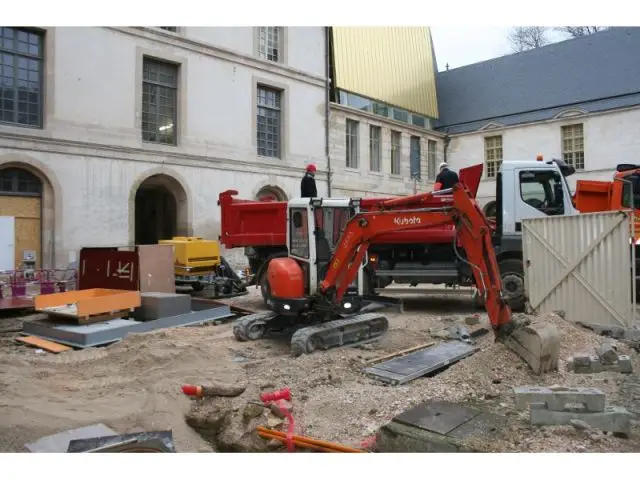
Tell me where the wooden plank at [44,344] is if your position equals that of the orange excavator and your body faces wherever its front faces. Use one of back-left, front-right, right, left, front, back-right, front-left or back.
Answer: back-right

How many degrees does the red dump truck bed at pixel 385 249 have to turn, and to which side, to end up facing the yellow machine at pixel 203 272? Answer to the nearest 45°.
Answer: approximately 135° to its left

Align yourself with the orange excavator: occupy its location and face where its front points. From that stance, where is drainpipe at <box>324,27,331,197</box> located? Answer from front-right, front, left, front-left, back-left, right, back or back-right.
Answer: back-left

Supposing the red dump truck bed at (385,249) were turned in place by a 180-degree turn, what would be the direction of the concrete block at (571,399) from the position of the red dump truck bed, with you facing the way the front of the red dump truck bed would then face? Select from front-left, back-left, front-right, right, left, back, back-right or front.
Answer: left

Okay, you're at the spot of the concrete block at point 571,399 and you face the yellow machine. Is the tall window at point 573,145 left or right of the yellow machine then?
right

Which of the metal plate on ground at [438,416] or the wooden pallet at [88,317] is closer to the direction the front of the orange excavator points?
the metal plate on ground

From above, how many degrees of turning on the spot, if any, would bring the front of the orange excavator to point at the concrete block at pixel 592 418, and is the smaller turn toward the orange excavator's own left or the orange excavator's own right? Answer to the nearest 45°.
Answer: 0° — it already faces it

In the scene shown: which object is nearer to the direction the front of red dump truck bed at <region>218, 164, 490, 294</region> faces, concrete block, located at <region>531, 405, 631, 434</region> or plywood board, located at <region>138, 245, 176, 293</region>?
the concrete block

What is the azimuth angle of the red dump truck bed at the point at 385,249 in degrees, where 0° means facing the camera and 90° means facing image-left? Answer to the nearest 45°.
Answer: approximately 270°

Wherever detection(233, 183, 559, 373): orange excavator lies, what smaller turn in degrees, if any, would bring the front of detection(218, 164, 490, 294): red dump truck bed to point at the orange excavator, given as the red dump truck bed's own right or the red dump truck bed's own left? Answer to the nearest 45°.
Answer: approximately 90° to the red dump truck bed's own right

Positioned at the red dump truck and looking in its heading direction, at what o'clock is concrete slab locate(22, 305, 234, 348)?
The concrete slab is roughly at 5 o'clock from the red dump truck.

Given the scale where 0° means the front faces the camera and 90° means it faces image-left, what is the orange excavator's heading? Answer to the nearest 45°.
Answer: approximately 315°

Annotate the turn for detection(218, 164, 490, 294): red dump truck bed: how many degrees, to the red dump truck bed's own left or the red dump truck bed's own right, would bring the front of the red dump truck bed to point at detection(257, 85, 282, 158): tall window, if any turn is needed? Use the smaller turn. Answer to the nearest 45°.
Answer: approximately 90° to the red dump truck bed's own left
